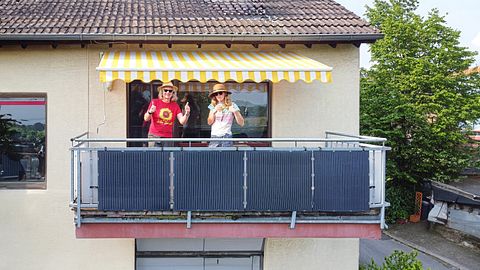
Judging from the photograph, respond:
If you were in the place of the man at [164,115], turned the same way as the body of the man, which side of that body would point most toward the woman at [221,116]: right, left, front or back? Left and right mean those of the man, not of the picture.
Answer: left

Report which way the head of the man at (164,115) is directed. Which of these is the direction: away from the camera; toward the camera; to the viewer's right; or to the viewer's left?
toward the camera

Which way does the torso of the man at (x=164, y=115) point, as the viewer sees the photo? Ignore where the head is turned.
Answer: toward the camera

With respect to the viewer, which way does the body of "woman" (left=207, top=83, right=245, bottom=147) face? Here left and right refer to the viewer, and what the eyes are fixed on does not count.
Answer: facing the viewer

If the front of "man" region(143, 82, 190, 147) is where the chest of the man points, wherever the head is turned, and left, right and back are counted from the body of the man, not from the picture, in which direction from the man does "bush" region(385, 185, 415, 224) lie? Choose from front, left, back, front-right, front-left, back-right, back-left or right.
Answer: back-left

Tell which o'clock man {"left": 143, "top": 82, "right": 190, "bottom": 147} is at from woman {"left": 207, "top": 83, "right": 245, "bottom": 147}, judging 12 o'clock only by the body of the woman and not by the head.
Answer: The man is roughly at 3 o'clock from the woman.

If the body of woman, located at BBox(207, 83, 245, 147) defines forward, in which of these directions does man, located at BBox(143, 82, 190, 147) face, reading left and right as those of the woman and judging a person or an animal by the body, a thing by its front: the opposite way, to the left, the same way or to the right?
the same way

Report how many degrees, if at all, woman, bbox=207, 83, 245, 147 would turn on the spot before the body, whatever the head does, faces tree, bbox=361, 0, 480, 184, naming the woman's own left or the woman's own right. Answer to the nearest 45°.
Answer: approximately 135° to the woman's own left

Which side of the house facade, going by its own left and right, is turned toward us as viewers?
front

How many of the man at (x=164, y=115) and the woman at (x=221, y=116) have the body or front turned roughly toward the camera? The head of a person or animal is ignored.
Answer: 2

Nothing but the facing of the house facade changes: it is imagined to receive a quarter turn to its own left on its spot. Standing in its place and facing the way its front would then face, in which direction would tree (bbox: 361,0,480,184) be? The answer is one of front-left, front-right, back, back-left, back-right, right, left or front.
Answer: front-left

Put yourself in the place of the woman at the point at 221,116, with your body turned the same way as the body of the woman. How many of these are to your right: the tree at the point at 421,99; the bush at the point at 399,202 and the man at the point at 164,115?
1

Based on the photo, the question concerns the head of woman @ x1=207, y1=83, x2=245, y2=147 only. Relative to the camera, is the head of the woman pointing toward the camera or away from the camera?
toward the camera
